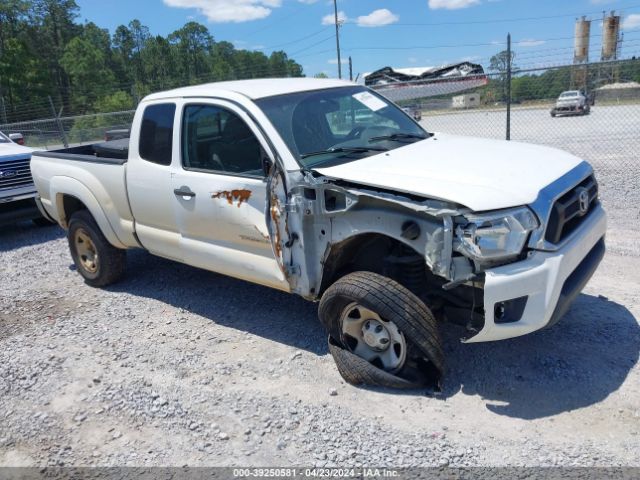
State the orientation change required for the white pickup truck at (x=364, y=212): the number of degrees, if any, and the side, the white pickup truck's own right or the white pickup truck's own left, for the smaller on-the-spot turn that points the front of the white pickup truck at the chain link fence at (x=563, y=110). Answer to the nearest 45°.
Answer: approximately 90° to the white pickup truck's own left

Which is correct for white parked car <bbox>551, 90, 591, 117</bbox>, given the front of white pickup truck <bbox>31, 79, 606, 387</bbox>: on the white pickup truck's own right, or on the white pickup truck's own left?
on the white pickup truck's own left

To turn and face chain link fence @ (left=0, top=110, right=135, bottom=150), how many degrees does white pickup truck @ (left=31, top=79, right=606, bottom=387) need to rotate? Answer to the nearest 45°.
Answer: approximately 180°

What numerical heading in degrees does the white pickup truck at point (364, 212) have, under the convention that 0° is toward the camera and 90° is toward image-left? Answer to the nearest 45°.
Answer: approximately 315°

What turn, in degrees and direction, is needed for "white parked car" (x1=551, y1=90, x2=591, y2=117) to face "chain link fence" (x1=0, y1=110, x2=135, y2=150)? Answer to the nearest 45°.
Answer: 0° — it already faces it

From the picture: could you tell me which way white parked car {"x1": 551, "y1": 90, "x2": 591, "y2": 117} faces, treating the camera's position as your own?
facing the viewer and to the left of the viewer

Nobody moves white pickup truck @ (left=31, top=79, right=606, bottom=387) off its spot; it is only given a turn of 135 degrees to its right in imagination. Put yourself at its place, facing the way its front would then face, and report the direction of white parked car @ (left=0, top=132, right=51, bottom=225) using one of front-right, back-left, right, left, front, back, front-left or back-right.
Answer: front-right

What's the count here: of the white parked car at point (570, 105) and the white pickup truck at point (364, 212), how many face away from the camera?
0
